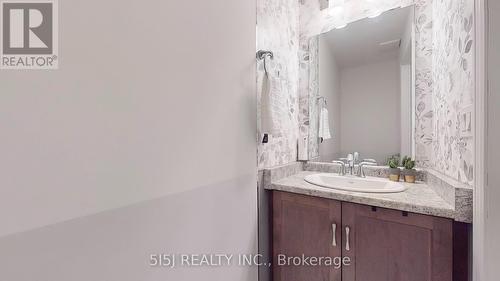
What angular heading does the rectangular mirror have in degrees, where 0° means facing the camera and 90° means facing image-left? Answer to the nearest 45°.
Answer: approximately 45°
